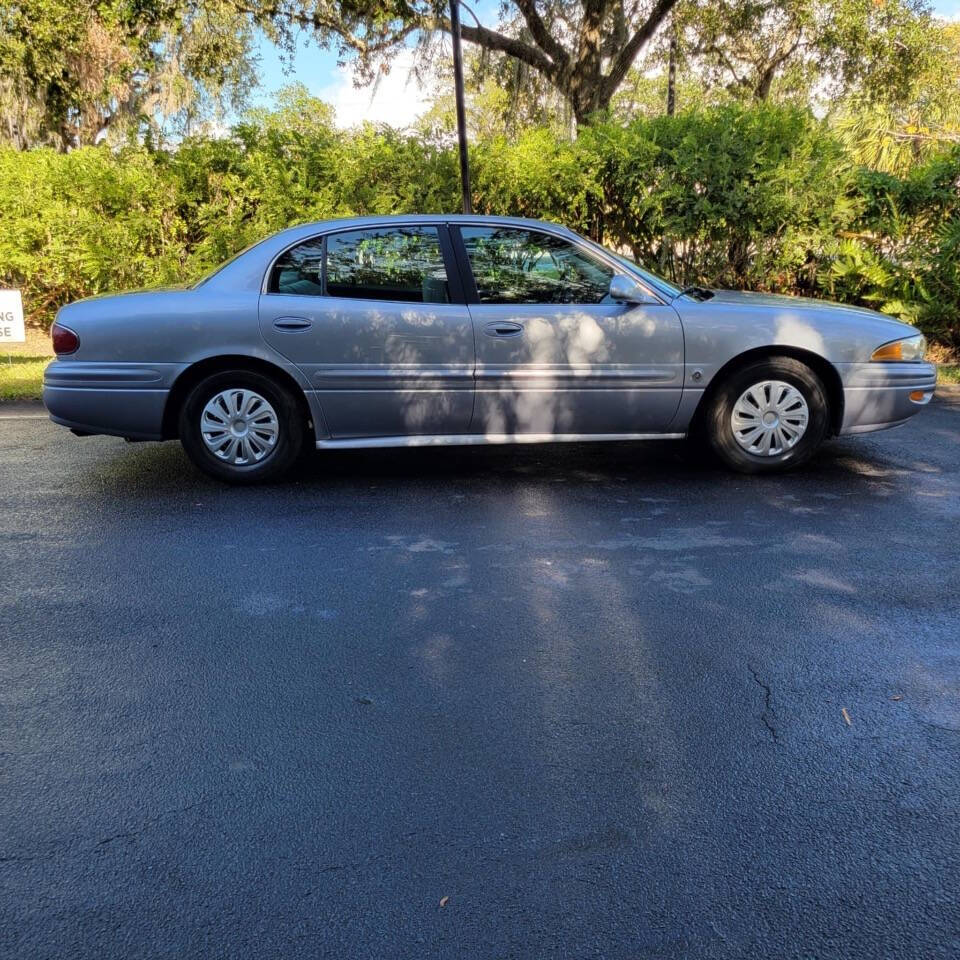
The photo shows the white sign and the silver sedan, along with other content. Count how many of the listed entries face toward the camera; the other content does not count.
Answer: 1

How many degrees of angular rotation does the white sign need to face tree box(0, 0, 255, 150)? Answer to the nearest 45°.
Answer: approximately 180°

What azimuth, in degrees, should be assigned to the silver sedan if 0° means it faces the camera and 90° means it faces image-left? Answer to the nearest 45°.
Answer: approximately 270°

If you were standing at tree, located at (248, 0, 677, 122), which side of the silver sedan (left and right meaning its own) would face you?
left

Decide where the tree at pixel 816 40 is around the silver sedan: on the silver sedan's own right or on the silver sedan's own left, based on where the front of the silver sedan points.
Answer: on the silver sedan's own left

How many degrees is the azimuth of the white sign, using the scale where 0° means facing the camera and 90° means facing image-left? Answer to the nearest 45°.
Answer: approximately 0°

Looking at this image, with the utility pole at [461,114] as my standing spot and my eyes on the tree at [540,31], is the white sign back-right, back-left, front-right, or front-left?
back-left

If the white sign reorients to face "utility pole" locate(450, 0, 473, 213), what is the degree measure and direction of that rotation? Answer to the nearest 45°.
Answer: approximately 90° to its left
